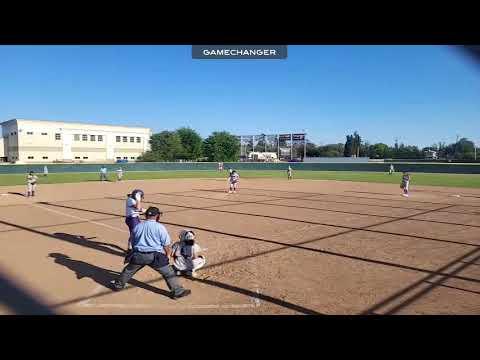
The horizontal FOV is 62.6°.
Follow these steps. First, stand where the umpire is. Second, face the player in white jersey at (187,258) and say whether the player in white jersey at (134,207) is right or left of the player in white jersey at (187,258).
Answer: left

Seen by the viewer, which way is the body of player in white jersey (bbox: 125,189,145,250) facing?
to the viewer's right

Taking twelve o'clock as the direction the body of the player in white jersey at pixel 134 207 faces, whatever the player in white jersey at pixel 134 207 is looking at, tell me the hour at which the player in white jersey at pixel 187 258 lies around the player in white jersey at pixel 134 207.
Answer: the player in white jersey at pixel 187 258 is roughly at 2 o'clock from the player in white jersey at pixel 134 207.

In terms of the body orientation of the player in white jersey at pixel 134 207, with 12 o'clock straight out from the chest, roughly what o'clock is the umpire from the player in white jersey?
The umpire is roughly at 3 o'clock from the player in white jersey.
